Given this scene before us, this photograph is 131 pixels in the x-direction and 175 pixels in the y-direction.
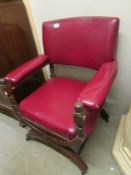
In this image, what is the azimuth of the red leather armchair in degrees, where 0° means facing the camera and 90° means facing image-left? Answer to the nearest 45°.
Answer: approximately 45°
